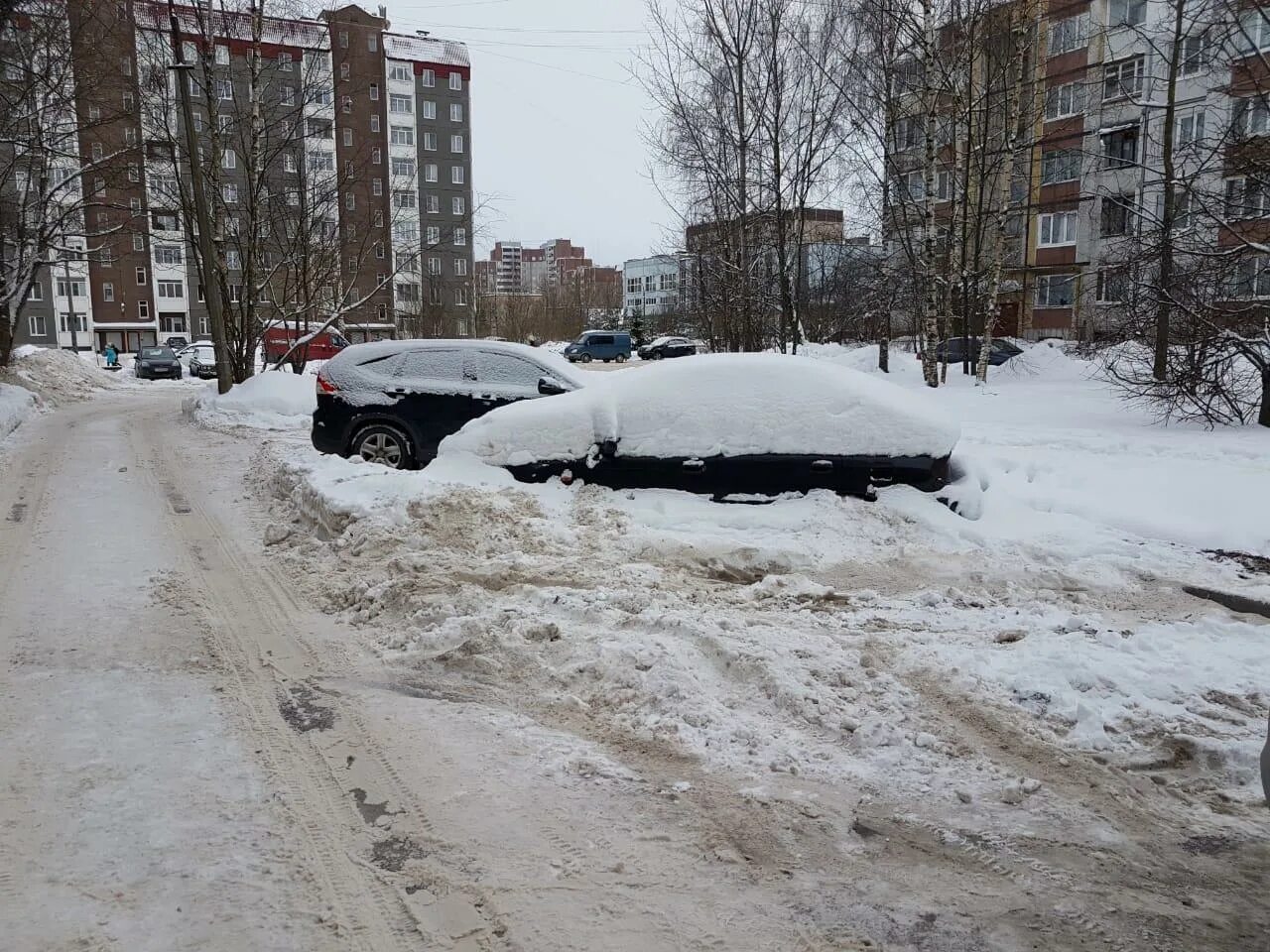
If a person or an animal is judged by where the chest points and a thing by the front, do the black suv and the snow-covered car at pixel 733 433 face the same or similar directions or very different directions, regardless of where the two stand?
very different directions

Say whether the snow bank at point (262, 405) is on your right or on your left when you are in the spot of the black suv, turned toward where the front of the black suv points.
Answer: on your left

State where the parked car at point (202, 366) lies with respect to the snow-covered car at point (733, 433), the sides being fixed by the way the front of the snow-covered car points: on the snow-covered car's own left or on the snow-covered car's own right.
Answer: on the snow-covered car's own right

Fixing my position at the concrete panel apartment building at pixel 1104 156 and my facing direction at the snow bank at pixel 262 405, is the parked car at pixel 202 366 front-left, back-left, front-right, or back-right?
front-right

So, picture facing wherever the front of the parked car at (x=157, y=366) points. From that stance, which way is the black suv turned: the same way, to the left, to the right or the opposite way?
to the left

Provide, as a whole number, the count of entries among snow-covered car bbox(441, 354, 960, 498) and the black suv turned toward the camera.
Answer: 0

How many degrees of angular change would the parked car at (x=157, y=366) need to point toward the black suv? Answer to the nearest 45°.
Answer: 0° — it already faces it

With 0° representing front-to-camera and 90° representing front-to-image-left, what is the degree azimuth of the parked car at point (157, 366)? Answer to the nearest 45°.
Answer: approximately 0°

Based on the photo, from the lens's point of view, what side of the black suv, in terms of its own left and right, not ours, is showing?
right

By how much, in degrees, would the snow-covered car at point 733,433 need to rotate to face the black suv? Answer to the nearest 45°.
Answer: approximately 45° to its right

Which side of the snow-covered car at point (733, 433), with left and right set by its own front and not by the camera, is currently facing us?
left

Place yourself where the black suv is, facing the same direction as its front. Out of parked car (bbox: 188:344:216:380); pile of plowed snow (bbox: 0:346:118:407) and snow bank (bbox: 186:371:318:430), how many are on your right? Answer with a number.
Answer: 0
